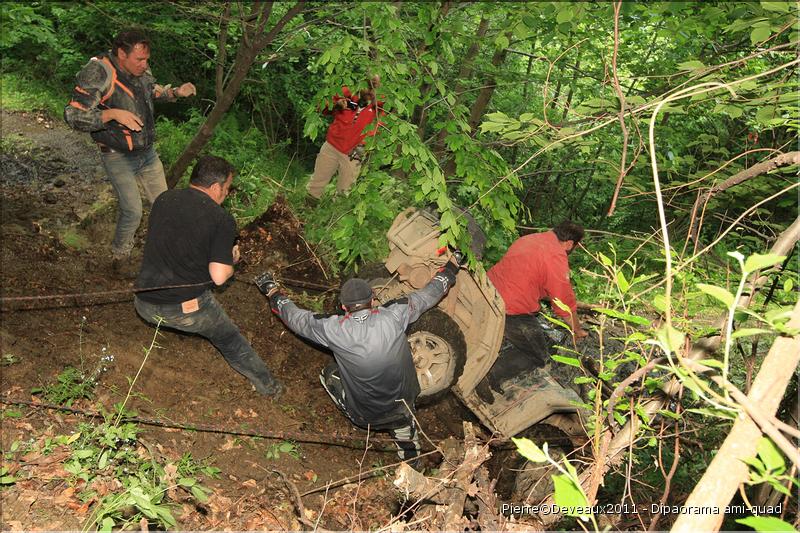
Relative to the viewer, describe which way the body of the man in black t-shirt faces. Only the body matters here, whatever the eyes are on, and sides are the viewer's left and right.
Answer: facing away from the viewer and to the right of the viewer

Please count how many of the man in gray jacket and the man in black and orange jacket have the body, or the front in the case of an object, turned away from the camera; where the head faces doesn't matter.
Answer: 1

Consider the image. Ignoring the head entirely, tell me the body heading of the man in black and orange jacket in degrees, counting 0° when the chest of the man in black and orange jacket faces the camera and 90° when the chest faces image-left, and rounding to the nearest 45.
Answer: approximately 315°

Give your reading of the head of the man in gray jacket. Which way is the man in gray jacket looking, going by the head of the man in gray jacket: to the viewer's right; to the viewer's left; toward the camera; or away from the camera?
away from the camera

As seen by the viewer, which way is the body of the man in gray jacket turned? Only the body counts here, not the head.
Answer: away from the camera

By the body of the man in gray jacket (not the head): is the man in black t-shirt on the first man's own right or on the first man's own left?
on the first man's own left

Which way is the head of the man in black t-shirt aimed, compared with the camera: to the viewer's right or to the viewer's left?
to the viewer's right

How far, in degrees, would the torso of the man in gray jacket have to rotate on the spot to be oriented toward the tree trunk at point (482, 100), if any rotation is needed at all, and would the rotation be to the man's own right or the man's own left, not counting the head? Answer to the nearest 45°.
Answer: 0° — they already face it
